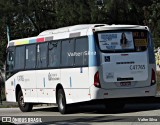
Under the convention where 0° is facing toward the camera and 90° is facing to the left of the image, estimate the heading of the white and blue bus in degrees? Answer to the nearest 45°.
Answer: approximately 135°
